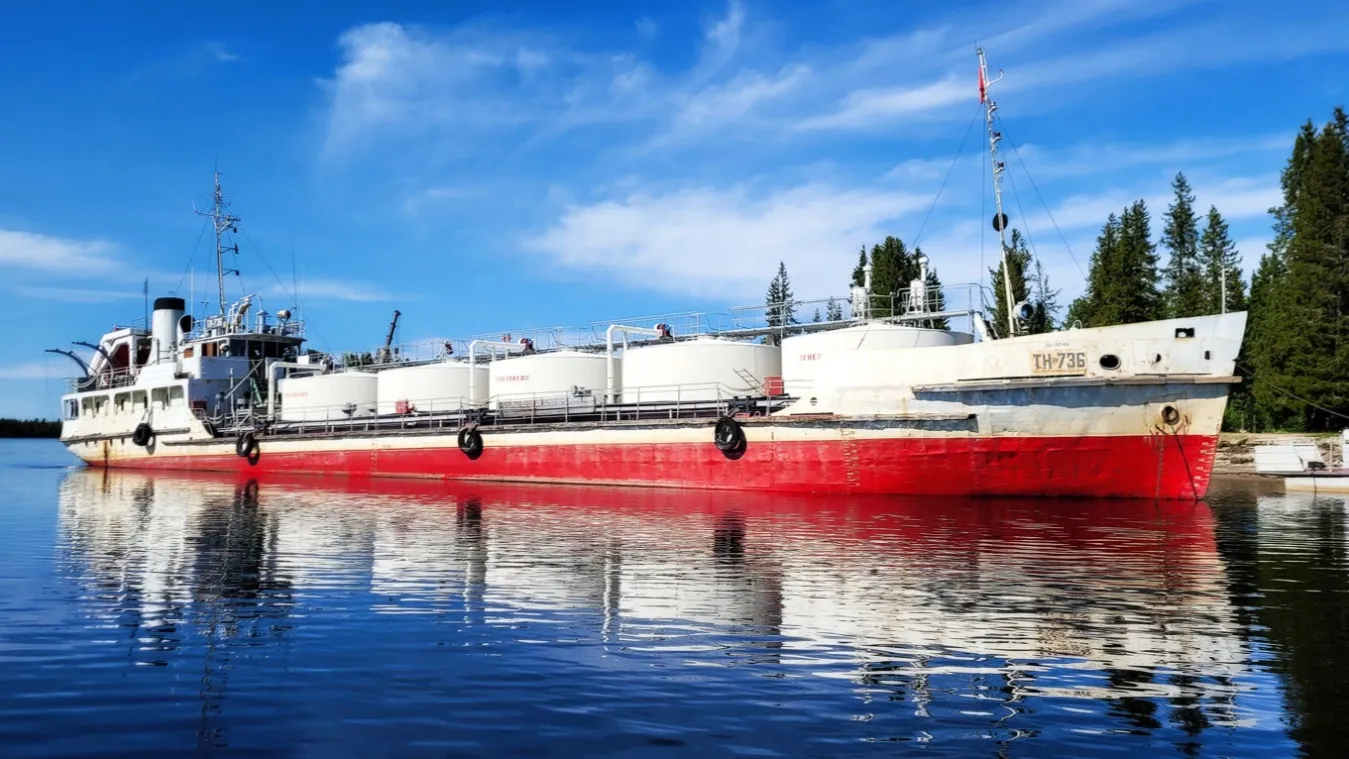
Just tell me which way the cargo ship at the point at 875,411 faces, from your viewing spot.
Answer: facing the viewer and to the right of the viewer
